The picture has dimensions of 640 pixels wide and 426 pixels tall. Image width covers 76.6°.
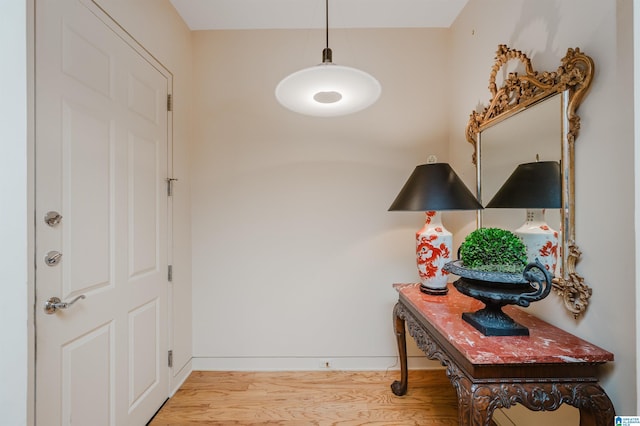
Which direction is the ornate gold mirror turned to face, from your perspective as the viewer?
facing the viewer and to the left of the viewer

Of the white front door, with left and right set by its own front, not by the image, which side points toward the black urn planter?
front

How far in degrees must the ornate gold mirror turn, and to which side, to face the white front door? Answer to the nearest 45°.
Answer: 0° — it already faces it

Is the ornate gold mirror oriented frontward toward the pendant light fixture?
yes

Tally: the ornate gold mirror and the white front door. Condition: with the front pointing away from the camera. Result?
0

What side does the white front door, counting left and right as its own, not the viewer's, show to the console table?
front

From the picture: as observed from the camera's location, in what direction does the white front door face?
facing the viewer and to the right of the viewer

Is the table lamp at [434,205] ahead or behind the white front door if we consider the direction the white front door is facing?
ahead
